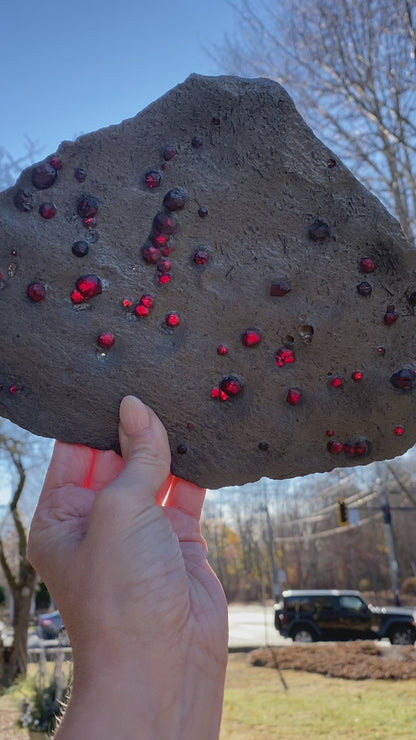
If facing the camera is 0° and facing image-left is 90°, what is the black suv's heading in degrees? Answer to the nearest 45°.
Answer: approximately 270°

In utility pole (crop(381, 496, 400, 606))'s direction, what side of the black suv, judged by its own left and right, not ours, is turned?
left

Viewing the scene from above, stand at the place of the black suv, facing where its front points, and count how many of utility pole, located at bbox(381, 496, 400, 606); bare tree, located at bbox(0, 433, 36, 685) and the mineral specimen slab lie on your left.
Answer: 1

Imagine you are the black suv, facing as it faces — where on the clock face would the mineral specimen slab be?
The mineral specimen slab is roughly at 3 o'clock from the black suv.

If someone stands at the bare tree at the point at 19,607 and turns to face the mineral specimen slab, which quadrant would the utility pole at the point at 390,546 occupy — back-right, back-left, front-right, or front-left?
back-left

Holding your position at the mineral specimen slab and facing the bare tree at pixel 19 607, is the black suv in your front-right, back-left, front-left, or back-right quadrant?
front-right
